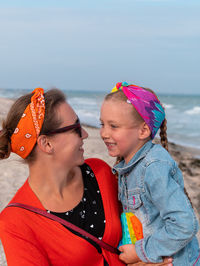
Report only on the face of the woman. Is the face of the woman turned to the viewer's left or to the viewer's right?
to the viewer's right

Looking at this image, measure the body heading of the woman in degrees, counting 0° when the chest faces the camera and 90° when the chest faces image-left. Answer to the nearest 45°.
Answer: approximately 315°
